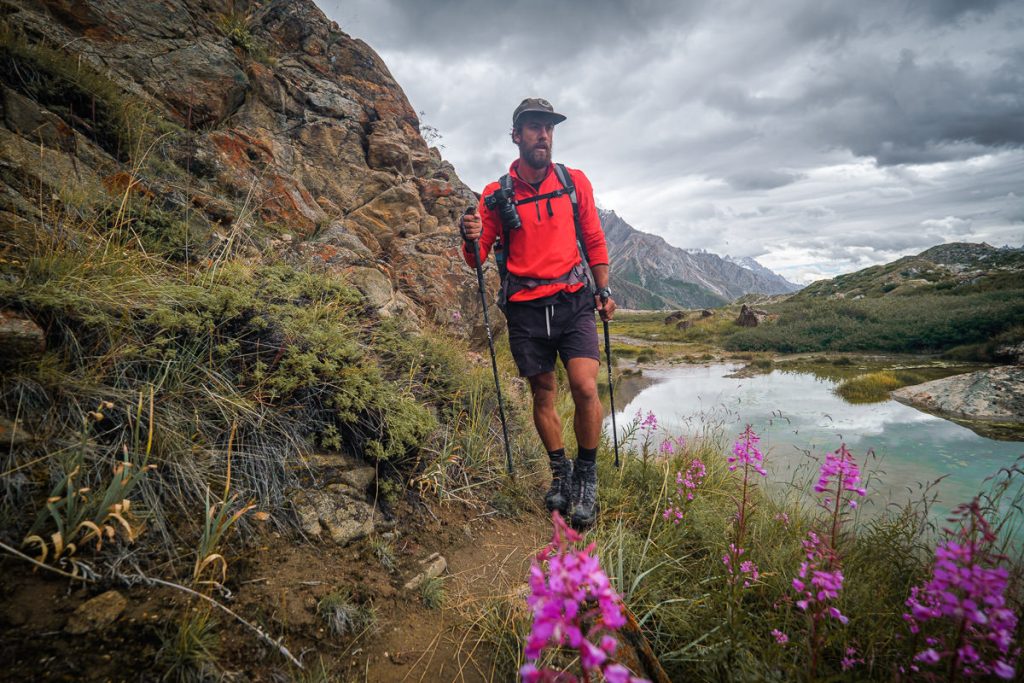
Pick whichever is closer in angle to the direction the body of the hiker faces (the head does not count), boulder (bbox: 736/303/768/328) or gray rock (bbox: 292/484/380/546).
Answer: the gray rock

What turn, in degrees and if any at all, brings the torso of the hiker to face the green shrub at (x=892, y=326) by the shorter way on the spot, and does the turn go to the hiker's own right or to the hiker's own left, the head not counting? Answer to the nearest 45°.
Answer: approximately 135° to the hiker's own left

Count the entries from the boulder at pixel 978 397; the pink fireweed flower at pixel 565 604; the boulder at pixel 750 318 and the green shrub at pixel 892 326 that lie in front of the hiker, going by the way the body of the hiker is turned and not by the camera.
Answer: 1

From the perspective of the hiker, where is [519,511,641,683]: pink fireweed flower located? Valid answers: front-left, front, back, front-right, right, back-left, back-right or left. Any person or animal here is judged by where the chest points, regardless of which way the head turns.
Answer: front

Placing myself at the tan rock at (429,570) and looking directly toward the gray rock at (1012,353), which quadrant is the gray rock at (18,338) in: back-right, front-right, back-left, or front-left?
back-left

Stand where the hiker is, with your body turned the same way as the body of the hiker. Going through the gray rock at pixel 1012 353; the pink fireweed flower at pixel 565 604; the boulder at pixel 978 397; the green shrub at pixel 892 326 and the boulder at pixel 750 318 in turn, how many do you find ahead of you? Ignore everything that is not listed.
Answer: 1

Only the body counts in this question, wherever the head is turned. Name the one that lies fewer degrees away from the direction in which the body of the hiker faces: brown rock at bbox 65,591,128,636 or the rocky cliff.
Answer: the brown rock

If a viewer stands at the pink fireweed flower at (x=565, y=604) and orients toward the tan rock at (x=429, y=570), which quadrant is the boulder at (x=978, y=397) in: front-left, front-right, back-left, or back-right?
front-right

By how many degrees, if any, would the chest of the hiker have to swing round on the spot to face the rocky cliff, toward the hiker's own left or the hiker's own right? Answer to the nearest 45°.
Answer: approximately 135° to the hiker's own right

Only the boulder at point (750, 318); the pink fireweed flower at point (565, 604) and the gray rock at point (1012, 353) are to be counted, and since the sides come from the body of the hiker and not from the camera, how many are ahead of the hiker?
1

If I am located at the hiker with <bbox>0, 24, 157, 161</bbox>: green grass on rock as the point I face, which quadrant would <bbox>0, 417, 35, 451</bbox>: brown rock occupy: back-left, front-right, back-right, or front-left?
front-left

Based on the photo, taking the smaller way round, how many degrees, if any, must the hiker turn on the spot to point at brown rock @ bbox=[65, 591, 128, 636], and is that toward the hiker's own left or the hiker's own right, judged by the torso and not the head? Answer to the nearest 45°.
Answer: approximately 45° to the hiker's own right

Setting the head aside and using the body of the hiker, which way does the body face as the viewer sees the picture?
toward the camera
